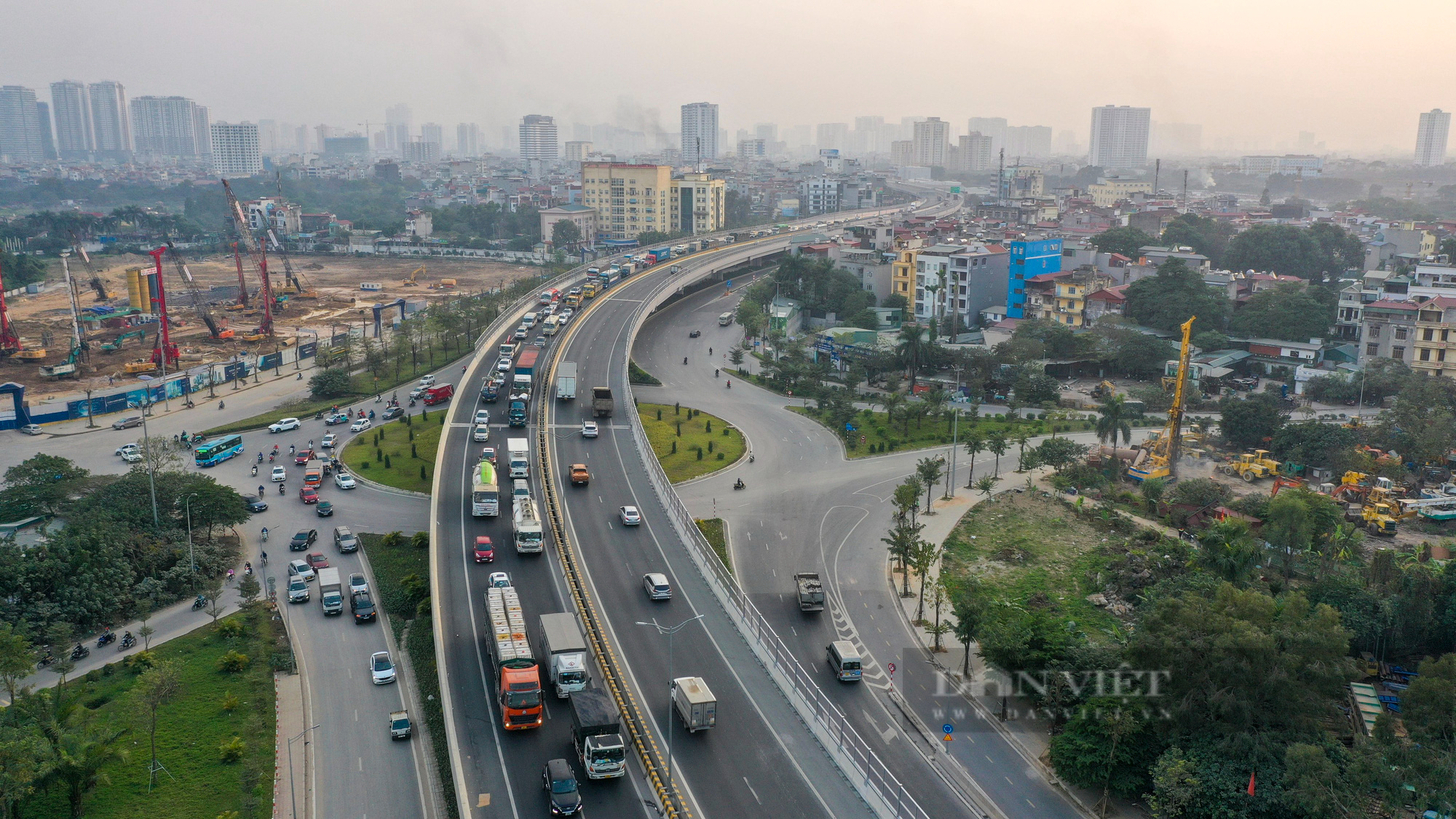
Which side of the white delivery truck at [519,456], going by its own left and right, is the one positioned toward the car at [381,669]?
front

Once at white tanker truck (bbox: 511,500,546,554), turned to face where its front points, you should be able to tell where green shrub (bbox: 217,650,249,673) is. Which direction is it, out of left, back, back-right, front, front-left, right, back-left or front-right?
right

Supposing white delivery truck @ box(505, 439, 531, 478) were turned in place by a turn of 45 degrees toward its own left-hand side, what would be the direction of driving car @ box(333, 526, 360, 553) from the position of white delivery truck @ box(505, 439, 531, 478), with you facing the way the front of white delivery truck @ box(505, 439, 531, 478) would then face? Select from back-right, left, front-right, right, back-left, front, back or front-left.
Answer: back-right

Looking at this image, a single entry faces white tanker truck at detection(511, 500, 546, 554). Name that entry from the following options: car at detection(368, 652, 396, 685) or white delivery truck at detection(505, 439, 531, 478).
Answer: white delivery truck at detection(505, 439, 531, 478)

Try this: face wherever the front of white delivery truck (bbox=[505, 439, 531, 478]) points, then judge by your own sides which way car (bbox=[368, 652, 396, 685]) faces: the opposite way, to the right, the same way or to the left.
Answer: the same way

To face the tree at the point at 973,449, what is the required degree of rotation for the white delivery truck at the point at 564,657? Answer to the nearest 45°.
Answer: approximately 135° to its left

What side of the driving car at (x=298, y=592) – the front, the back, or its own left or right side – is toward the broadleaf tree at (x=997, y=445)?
left

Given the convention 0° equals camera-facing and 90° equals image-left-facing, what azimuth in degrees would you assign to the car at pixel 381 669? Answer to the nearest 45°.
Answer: approximately 0°

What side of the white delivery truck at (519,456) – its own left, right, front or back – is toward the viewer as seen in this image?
front

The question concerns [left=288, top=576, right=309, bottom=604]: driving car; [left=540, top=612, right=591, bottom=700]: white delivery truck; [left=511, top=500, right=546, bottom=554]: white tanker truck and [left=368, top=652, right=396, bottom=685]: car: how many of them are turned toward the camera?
4

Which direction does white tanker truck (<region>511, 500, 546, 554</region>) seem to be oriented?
toward the camera

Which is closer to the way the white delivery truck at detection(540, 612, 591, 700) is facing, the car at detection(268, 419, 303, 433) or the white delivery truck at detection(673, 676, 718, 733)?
the white delivery truck

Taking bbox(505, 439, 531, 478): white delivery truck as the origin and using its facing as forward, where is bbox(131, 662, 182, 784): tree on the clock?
The tree is roughly at 1 o'clock from the white delivery truck.

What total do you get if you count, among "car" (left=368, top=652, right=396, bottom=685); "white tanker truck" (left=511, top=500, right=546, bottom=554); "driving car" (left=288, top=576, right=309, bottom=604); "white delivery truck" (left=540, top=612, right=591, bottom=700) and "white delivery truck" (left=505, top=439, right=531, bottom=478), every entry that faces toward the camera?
5

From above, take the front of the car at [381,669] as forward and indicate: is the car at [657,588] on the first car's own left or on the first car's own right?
on the first car's own left

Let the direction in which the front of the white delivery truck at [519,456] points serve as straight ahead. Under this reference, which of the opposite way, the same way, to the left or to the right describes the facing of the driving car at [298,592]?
the same way

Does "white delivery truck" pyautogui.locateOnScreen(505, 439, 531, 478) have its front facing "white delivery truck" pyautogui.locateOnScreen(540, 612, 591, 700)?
yes

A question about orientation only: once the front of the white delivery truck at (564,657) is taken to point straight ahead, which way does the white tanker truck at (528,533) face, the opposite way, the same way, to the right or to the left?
the same way

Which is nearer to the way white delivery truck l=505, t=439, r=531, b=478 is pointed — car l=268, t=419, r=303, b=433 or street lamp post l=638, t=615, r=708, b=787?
the street lamp post
